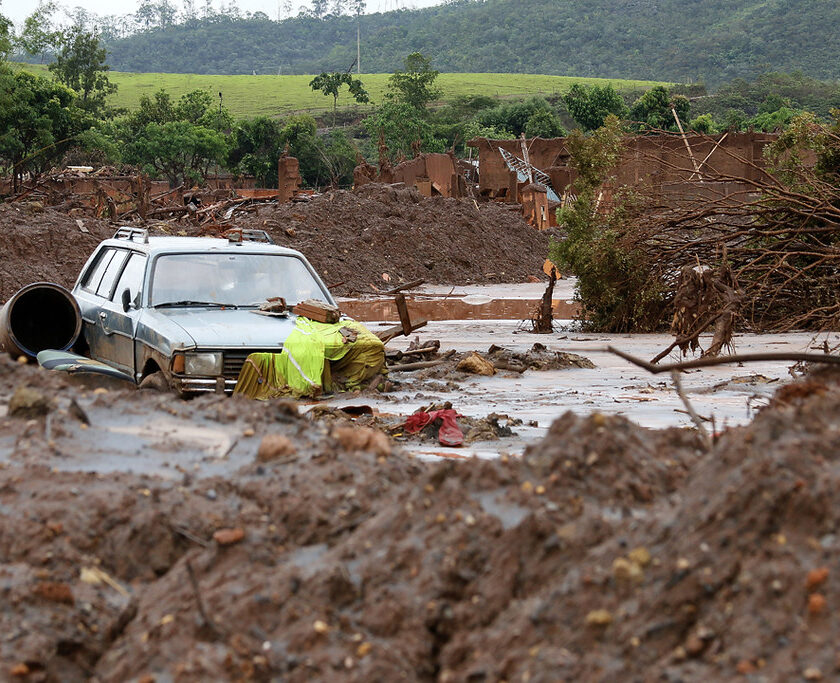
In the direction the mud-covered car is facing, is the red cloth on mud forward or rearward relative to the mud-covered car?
forward

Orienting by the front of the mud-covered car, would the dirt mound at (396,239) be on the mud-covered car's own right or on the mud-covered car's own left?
on the mud-covered car's own left

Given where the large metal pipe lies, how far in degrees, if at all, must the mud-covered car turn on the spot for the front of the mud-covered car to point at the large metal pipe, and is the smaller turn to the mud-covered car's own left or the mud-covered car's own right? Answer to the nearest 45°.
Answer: approximately 135° to the mud-covered car's own right

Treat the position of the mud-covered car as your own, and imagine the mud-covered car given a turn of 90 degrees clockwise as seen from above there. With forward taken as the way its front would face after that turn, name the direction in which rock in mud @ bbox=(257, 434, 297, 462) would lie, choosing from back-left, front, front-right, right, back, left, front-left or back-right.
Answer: front-left

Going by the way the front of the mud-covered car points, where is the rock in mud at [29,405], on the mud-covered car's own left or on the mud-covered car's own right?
on the mud-covered car's own right

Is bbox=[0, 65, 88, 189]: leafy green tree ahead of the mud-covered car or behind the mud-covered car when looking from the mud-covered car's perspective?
behind

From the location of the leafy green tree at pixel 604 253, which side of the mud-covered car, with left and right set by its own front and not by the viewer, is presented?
left

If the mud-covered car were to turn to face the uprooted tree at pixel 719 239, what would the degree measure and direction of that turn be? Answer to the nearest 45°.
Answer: approximately 90° to its left

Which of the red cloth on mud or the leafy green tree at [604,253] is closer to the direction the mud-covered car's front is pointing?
the red cloth on mud

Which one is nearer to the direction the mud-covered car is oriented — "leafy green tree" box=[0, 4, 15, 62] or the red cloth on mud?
the red cloth on mud

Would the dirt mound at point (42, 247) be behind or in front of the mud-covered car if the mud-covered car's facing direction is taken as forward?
behind

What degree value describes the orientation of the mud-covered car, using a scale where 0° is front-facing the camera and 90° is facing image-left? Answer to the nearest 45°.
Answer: approximately 315°
